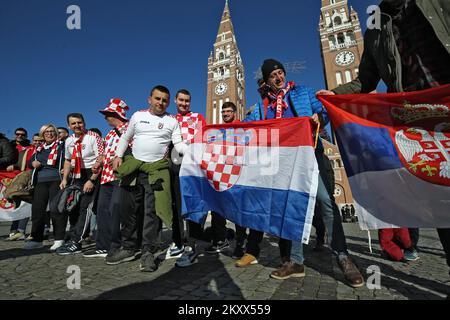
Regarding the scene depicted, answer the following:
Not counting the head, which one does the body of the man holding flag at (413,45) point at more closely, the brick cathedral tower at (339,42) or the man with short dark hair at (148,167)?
the man with short dark hair

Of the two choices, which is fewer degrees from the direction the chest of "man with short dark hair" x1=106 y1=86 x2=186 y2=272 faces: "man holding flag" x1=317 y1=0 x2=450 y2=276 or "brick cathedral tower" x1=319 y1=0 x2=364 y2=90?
the man holding flag

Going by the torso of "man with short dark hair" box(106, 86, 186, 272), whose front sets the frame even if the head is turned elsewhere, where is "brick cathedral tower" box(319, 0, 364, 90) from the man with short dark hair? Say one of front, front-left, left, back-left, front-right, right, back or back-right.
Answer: back-left

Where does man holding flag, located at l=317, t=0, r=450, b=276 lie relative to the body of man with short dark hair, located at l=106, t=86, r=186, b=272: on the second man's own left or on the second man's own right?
on the second man's own left

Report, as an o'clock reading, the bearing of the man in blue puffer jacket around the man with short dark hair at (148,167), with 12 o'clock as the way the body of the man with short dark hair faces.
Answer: The man in blue puffer jacket is roughly at 10 o'clock from the man with short dark hair.

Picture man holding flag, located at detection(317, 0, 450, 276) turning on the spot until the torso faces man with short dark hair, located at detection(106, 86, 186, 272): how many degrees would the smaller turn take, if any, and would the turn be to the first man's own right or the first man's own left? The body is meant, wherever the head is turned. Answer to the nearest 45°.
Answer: approximately 45° to the first man's own right

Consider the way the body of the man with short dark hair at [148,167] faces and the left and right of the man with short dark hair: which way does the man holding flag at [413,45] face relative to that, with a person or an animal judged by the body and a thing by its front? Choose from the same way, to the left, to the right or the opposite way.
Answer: to the right

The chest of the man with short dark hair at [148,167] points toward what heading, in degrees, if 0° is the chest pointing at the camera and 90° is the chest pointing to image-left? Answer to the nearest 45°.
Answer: approximately 0°

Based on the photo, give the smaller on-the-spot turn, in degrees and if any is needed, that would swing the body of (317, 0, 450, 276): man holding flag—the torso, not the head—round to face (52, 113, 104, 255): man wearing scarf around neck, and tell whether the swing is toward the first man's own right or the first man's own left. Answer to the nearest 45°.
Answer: approximately 45° to the first man's own right

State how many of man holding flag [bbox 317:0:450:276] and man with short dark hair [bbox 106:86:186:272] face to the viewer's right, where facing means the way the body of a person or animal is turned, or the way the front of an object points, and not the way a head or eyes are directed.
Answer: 0

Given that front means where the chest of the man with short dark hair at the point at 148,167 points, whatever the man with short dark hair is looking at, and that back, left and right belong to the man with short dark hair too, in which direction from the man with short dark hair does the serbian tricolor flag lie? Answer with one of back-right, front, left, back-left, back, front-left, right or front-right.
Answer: front-left

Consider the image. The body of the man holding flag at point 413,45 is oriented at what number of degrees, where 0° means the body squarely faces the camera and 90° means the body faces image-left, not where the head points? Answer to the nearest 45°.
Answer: approximately 45°
